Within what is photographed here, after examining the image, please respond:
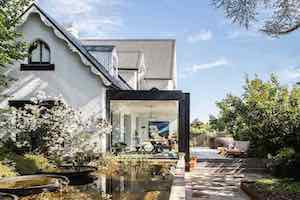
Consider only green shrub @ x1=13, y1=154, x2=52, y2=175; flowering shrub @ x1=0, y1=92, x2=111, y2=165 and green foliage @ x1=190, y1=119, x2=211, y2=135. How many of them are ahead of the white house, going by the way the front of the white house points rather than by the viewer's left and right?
2

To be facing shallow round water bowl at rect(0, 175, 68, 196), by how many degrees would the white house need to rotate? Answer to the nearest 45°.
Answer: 0° — it already faces it

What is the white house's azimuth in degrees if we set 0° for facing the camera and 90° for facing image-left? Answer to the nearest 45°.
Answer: approximately 0°

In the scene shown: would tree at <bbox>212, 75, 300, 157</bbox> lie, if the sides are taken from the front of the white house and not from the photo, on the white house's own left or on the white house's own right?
on the white house's own left

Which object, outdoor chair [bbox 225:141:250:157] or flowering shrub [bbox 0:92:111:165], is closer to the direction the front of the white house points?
the flowering shrub

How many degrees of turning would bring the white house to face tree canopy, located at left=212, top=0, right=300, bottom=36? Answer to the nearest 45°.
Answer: approximately 45° to its left

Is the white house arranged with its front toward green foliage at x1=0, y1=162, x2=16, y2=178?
yes

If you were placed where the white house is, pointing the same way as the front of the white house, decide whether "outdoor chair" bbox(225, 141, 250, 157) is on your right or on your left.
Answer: on your left

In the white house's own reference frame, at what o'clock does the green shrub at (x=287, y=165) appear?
The green shrub is roughly at 10 o'clock from the white house.
